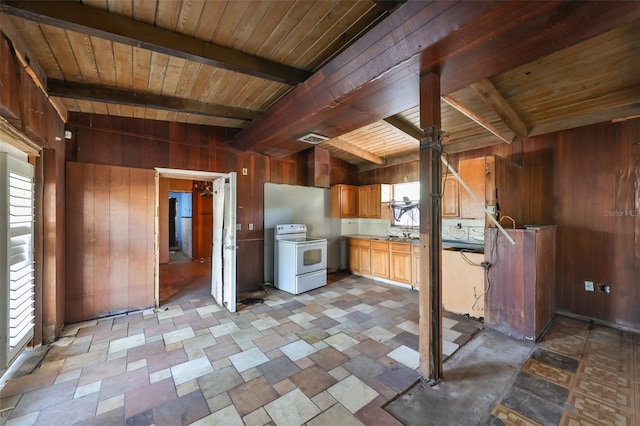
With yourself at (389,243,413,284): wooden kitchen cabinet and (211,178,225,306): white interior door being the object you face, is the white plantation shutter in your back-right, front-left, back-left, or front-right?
front-left

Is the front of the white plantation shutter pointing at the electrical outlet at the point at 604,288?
yes

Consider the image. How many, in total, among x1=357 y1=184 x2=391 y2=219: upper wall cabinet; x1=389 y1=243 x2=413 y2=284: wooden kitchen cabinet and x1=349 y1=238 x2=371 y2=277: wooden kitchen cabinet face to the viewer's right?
0

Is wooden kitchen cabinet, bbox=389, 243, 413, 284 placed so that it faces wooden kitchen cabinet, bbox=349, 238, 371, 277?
no

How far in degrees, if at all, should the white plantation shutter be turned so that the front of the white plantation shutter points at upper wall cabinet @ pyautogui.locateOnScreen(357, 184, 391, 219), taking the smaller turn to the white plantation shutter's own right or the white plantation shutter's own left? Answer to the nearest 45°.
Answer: approximately 45° to the white plantation shutter's own left

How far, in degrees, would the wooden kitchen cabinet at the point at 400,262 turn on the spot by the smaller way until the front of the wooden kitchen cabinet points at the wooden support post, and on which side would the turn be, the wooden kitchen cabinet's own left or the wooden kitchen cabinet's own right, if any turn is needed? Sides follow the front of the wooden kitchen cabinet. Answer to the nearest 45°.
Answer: approximately 45° to the wooden kitchen cabinet's own left

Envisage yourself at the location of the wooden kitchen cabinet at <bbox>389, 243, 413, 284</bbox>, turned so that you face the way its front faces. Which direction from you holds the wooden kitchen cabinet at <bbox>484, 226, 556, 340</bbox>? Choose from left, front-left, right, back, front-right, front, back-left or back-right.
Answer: left

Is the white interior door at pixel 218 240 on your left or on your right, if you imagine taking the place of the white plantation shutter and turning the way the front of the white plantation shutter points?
on your left

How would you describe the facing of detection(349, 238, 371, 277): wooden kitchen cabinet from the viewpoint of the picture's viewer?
facing the viewer and to the left of the viewer

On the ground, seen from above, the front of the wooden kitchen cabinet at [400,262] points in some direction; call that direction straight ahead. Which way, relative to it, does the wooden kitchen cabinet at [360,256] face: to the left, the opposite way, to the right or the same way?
the same way

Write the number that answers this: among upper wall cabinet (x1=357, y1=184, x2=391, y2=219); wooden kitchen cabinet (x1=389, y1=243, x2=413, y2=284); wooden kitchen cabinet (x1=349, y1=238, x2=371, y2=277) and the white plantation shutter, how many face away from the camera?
0

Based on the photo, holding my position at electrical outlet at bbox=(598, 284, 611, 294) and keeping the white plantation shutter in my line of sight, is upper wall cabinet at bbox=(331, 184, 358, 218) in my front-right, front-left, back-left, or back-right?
front-right

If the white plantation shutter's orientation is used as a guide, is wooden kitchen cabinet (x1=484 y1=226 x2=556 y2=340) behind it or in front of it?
in front

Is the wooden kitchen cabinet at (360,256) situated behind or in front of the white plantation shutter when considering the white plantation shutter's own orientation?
in front

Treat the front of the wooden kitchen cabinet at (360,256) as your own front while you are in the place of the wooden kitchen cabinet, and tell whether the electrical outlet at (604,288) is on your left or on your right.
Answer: on your left

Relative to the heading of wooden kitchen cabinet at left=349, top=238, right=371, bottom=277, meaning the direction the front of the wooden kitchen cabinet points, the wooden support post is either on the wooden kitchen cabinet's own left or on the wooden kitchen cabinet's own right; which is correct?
on the wooden kitchen cabinet's own left
